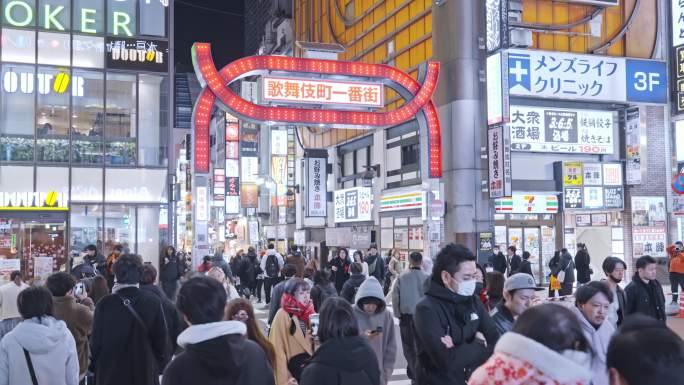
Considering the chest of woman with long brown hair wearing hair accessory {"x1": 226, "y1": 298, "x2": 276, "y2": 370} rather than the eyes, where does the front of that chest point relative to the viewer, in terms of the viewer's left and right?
facing the viewer

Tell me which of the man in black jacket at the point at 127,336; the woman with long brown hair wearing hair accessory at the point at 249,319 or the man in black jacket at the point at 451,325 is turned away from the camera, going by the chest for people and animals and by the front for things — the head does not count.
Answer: the man in black jacket at the point at 127,336

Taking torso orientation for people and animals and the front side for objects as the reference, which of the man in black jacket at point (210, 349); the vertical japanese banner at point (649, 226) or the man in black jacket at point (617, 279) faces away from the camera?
the man in black jacket at point (210, 349)

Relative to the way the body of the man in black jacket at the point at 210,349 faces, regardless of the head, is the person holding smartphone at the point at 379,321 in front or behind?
in front

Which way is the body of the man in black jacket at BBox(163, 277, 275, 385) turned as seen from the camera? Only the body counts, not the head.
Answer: away from the camera

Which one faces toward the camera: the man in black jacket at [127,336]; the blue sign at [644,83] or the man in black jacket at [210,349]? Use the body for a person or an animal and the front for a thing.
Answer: the blue sign

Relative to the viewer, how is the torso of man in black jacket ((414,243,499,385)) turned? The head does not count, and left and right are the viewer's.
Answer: facing the viewer and to the right of the viewer

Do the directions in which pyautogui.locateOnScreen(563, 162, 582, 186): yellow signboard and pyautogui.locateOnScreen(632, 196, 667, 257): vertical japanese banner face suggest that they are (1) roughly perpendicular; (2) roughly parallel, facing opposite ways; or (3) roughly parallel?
roughly parallel

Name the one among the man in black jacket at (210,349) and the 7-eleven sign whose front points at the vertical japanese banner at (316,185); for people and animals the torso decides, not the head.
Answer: the man in black jacket

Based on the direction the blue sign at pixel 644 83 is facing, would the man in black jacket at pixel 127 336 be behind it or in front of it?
in front

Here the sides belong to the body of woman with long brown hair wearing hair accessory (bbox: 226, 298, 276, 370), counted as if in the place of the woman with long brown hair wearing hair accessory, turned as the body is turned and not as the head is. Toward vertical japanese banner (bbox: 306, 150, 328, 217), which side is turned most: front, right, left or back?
back

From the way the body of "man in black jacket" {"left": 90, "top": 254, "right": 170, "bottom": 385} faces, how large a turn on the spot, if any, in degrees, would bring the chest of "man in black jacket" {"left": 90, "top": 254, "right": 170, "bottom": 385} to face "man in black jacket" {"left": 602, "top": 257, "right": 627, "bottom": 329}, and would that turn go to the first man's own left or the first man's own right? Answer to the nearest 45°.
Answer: approximately 90° to the first man's own right

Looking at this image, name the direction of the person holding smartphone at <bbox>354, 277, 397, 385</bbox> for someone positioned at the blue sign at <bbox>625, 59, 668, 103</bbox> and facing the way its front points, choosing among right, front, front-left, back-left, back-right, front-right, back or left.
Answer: front

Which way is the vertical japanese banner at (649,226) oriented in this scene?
toward the camera

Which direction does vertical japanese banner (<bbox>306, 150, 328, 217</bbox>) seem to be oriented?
toward the camera

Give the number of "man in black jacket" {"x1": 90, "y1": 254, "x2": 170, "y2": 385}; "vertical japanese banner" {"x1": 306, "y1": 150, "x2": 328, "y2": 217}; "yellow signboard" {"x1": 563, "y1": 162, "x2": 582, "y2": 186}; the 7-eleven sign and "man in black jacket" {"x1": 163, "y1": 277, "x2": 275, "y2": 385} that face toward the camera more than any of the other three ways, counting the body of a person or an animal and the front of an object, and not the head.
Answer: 3
